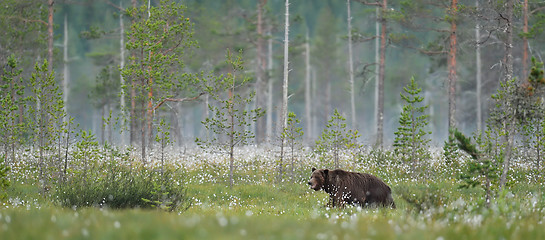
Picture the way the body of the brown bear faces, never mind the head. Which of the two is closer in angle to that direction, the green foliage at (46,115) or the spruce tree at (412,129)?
the green foliage

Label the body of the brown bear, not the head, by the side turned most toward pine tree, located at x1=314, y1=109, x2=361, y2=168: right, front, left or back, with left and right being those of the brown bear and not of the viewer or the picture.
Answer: right

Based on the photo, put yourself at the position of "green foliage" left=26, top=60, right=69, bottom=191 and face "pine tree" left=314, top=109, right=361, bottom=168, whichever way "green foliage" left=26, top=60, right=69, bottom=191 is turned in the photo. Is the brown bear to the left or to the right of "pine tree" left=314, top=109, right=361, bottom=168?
right

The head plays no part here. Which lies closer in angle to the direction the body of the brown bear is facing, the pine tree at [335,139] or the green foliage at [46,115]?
the green foliage

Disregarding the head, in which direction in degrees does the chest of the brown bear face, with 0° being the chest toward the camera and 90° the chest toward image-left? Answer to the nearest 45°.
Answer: approximately 90°

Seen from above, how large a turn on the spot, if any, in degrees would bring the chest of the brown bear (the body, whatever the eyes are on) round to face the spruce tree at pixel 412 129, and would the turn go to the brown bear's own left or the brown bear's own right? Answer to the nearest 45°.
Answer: approximately 90° to the brown bear's own right

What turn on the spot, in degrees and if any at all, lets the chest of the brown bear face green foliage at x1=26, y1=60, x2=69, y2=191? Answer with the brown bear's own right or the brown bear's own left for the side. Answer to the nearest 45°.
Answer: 0° — it already faces it
